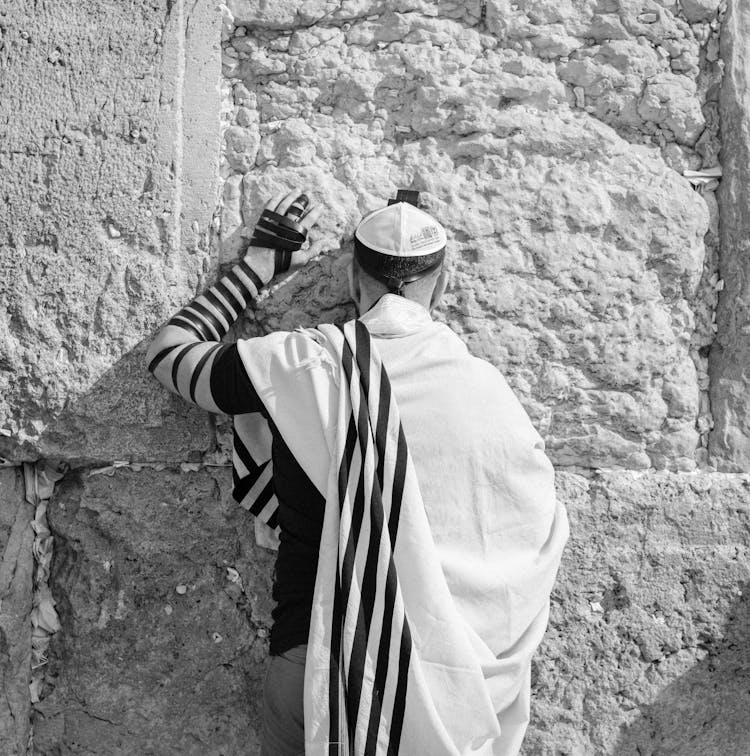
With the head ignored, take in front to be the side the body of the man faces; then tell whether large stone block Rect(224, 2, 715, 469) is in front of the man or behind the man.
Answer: in front

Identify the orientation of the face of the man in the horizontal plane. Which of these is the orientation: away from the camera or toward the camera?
away from the camera

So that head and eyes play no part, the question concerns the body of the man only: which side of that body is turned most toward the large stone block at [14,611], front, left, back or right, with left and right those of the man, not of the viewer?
left

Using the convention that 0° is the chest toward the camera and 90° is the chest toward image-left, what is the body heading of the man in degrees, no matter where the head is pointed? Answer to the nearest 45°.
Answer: approximately 180°

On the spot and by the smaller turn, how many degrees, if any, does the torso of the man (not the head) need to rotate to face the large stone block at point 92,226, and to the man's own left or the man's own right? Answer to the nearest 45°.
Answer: approximately 45° to the man's own left

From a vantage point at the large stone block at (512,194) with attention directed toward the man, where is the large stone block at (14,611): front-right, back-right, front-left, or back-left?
front-right

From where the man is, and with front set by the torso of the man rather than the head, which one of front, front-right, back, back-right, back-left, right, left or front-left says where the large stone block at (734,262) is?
front-right

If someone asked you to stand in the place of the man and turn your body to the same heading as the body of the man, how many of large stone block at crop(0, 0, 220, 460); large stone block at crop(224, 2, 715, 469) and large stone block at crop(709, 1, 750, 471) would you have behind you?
0
